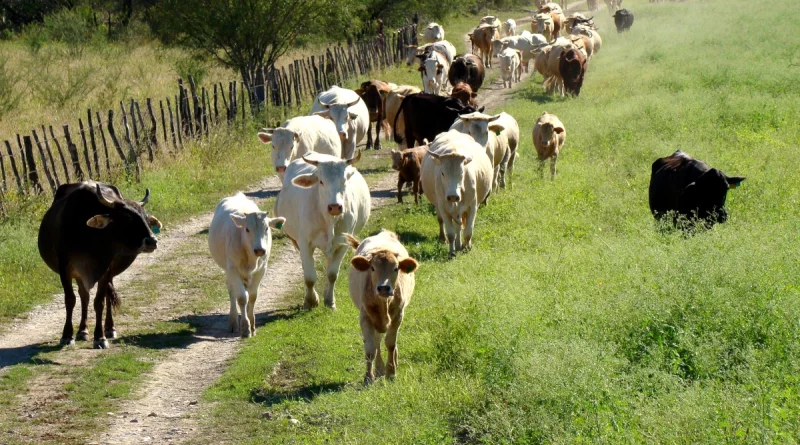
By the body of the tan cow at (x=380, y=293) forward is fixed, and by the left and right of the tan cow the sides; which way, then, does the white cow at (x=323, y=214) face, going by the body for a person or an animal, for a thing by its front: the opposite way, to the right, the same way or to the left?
the same way

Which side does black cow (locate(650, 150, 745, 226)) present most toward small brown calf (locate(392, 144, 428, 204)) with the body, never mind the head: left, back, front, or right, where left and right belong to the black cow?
back

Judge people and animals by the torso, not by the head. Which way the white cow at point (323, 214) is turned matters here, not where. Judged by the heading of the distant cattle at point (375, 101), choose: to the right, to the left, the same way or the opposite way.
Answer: the same way

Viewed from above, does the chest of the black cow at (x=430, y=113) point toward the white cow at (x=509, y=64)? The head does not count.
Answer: no

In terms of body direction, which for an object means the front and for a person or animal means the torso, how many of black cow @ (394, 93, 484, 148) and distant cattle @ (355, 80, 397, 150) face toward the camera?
1

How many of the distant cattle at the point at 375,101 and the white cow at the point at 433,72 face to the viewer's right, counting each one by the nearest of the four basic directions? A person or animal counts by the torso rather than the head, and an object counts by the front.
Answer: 0

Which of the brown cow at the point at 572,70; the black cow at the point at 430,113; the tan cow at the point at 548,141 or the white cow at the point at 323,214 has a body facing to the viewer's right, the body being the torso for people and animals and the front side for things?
the black cow

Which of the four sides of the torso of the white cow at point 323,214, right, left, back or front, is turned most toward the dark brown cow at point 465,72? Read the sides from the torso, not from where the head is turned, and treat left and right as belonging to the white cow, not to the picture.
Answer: back

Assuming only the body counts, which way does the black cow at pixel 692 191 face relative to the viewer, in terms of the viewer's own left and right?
facing the viewer and to the right of the viewer

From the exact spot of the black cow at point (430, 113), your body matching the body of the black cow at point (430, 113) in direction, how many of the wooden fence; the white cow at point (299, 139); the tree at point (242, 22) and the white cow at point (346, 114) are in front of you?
0

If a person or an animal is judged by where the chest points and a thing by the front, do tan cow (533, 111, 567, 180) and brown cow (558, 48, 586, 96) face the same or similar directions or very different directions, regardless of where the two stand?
same or similar directions

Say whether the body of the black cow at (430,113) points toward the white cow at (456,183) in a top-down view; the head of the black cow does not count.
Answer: no

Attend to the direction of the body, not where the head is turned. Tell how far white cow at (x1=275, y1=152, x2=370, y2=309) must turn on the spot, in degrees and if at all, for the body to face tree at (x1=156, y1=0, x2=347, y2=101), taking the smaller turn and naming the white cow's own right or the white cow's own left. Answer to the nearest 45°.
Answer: approximately 180°

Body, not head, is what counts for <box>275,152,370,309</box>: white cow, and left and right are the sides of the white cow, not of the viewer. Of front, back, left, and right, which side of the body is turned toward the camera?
front

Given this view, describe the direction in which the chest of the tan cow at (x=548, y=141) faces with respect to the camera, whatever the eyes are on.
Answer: toward the camera

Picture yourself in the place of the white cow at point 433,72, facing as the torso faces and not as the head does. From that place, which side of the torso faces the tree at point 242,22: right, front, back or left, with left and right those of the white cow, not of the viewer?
right

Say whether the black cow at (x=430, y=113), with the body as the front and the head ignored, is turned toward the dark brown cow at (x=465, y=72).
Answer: no

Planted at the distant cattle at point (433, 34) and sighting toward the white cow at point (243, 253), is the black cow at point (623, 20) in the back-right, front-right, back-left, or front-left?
back-left

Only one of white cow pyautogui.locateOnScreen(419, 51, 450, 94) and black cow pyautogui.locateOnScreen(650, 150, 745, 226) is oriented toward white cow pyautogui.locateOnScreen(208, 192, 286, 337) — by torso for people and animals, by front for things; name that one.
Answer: white cow pyautogui.locateOnScreen(419, 51, 450, 94)

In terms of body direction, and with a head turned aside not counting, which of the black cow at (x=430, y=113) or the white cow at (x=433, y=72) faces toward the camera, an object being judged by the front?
the white cow

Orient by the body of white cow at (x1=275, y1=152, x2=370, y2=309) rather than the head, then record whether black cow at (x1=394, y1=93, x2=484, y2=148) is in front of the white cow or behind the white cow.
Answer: behind

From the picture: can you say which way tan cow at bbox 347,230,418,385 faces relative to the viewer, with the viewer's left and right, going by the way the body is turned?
facing the viewer
